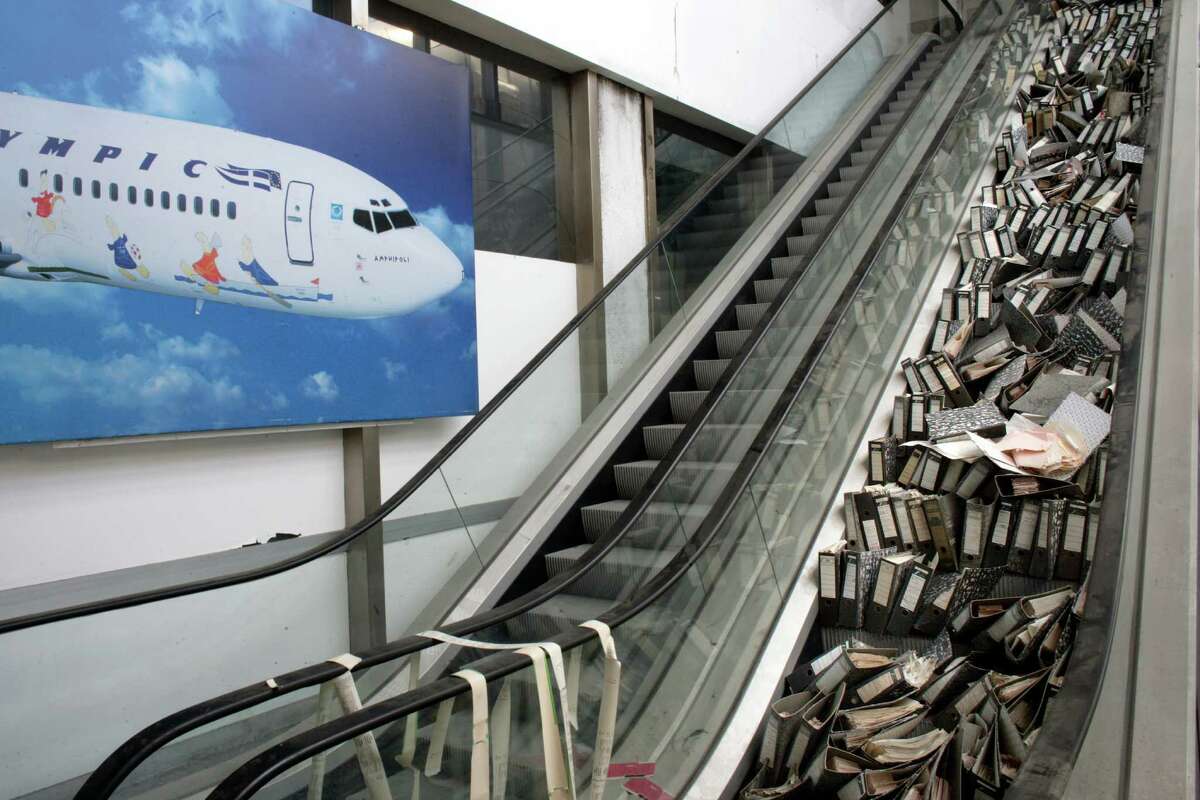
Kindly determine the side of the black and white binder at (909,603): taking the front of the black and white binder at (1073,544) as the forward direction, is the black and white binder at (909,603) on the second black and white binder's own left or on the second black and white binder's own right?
on the second black and white binder's own right

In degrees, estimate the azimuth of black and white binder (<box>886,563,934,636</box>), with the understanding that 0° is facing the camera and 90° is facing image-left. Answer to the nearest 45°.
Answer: approximately 0°

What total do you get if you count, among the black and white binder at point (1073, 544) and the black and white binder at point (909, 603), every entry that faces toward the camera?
2

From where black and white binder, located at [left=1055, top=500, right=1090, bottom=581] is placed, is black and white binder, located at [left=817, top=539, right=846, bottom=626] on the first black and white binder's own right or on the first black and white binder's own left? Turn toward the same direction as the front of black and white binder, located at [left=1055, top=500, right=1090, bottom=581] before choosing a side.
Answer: on the first black and white binder's own right
